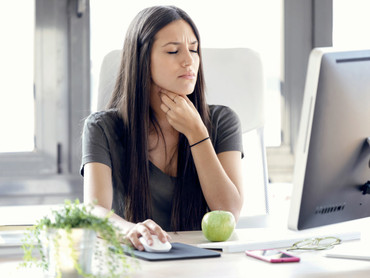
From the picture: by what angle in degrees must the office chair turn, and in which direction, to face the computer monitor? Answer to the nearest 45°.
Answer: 0° — it already faces it

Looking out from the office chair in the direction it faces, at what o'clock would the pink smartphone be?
The pink smartphone is roughly at 12 o'clock from the office chair.

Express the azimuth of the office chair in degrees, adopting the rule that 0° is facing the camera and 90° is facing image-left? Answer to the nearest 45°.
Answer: approximately 0°

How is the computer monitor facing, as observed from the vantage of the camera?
facing away from the viewer and to the left of the viewer

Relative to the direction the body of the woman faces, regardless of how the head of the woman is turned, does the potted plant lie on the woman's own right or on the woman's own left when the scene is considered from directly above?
on the woman's own right

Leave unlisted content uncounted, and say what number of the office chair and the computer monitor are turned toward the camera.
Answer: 1

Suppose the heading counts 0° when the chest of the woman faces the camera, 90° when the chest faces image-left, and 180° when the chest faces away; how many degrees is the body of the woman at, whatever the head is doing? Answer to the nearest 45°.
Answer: approximately 315°
